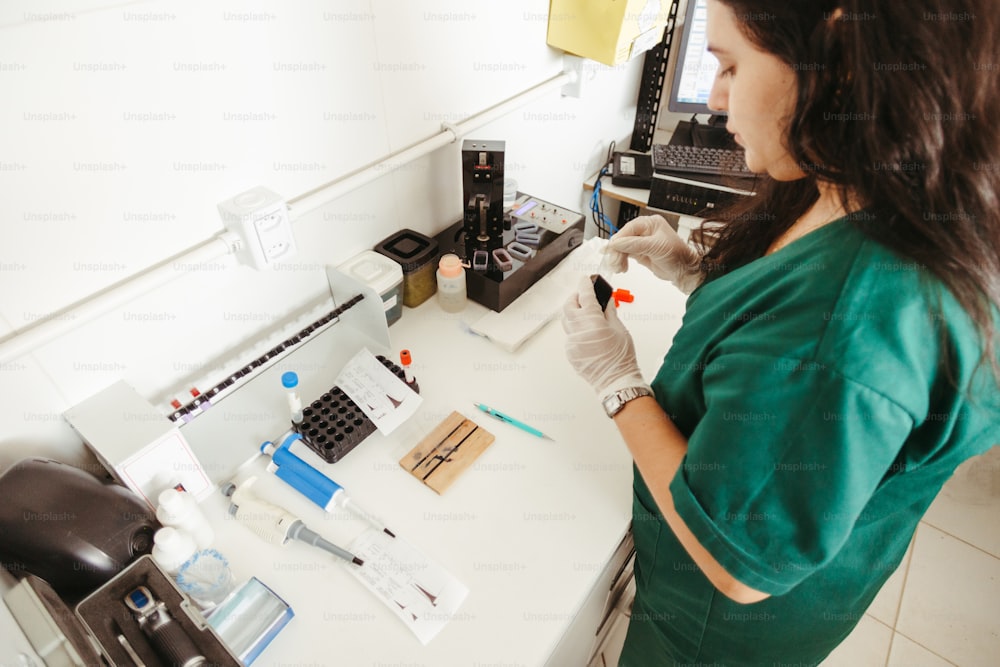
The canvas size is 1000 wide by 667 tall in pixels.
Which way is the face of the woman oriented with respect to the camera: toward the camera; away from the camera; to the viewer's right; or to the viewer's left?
to the viewer's left

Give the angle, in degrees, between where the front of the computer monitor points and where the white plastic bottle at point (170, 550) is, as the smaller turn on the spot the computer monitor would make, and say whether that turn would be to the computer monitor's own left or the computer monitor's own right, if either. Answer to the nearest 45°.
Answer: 0° — it already faces it

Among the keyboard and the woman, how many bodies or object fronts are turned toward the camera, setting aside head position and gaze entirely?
1

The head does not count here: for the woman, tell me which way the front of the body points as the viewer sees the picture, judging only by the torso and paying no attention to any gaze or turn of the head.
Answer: to the viewer's left

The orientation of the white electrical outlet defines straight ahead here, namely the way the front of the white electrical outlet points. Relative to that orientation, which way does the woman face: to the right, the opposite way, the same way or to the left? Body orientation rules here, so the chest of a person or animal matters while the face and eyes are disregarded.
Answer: the opposite way

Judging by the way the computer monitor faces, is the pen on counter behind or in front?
in front

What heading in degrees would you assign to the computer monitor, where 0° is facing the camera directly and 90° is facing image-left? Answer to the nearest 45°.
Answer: approximately 0°

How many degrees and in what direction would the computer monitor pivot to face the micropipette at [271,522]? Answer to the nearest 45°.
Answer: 0° — it already faces it

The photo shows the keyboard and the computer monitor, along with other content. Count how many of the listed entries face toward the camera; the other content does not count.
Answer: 2

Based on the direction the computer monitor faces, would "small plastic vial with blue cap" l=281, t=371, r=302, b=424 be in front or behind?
in front
